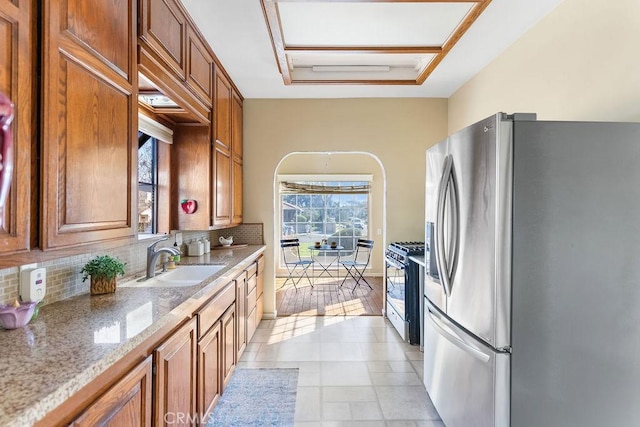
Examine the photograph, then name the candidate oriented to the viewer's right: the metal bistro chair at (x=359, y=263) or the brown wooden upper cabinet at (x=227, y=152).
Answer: the brown wooden upper cabinet

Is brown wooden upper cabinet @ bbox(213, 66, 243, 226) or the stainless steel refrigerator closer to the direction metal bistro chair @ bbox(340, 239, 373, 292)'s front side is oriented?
the brown wooden upper cabinet

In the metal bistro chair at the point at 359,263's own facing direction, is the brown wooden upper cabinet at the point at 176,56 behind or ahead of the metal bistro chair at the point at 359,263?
ahead

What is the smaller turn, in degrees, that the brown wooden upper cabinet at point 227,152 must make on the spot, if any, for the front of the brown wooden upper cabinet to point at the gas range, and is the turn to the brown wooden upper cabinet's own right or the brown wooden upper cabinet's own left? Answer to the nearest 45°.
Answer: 0° — it already faces it

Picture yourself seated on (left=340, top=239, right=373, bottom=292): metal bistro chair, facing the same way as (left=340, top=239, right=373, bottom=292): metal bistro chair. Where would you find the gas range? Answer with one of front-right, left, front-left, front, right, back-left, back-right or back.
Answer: front-left

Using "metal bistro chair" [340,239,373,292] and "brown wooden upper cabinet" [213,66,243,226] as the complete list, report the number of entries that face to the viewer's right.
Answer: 1

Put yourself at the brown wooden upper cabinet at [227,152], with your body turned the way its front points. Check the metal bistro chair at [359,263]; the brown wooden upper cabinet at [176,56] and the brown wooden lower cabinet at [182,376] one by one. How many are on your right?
2

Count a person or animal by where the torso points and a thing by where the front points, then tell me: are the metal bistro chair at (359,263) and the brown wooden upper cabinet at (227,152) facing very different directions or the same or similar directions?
very different directions

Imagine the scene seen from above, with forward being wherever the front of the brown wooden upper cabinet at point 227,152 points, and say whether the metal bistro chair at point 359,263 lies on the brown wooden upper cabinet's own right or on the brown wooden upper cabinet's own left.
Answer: on the brown wooden upper cabinet's own left

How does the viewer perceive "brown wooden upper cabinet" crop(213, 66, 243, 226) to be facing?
facing to the right of the viewer

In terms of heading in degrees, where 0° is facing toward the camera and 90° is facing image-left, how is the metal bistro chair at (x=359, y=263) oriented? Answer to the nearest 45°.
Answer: approximately 45°

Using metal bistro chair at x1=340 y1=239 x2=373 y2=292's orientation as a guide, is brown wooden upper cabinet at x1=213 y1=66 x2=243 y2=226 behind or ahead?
ahead

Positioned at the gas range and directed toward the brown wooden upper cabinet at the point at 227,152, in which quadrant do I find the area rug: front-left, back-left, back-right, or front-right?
front-left

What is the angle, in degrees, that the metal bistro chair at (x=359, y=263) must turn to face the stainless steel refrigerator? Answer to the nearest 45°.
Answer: approximately 45° to its left

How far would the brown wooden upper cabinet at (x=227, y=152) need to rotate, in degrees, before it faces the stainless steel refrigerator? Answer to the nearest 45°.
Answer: approximately 45° to its right
